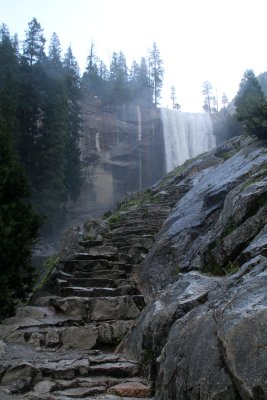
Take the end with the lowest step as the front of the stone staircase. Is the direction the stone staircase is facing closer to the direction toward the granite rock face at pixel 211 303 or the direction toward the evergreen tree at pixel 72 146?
the granite rock face

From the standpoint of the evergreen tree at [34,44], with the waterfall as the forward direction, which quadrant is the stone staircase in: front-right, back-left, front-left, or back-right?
back-right

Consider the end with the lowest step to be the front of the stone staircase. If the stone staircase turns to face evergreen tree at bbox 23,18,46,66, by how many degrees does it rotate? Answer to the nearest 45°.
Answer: approximately 180°

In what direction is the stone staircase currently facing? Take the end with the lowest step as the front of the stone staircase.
toward the camera

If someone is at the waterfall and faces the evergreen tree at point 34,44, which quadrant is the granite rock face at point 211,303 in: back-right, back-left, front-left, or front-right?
front-left

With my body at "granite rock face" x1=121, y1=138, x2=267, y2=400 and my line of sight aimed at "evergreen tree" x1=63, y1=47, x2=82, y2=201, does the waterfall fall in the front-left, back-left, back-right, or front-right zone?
front-right

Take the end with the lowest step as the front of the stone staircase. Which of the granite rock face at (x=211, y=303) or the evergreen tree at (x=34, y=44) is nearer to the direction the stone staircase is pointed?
the granite rock face

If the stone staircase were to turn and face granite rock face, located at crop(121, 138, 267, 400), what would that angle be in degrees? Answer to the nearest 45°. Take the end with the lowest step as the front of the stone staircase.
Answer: approximately 45° to its left

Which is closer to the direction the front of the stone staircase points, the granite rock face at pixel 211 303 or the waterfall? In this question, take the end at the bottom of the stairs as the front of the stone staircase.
the granite rock face

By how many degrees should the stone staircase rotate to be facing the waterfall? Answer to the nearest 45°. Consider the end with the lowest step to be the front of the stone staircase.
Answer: approximately 180°

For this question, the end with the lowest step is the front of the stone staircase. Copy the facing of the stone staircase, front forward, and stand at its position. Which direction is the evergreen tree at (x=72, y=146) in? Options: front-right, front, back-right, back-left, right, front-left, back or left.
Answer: back
